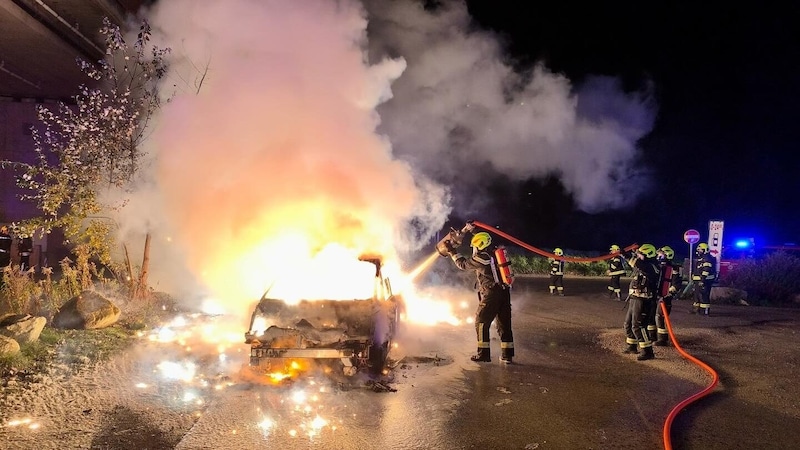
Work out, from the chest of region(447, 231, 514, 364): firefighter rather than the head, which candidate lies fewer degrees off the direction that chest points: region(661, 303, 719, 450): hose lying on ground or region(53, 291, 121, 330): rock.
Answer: the rock

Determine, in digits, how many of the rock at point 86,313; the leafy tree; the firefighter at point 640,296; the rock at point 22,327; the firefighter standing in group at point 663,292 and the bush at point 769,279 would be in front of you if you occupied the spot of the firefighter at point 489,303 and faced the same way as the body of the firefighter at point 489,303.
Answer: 3

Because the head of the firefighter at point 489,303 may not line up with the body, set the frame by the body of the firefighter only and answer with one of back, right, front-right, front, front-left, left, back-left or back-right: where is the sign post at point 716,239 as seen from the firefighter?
back-right

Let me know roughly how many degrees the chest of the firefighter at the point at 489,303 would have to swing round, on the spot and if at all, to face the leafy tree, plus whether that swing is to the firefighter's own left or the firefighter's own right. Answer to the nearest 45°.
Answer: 0° — they already face it

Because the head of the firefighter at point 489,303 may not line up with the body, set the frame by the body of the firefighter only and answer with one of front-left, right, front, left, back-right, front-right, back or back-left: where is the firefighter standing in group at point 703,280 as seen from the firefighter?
back-right

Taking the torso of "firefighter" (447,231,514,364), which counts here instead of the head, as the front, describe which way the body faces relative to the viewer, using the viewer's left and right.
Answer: facing to the left of the viewer

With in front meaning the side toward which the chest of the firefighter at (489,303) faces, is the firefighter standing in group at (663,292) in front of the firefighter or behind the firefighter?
behind

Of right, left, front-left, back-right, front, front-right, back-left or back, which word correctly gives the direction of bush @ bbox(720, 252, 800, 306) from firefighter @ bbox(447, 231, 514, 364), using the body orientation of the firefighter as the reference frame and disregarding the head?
back-right

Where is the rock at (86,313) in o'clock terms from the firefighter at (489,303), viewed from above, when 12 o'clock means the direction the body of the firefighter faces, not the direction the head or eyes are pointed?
The rock is roughly at 12 o'clock from the firefighter.

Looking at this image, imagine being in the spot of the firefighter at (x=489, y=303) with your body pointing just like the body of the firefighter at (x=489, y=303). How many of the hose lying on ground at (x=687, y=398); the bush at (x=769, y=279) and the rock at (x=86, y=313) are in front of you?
1
